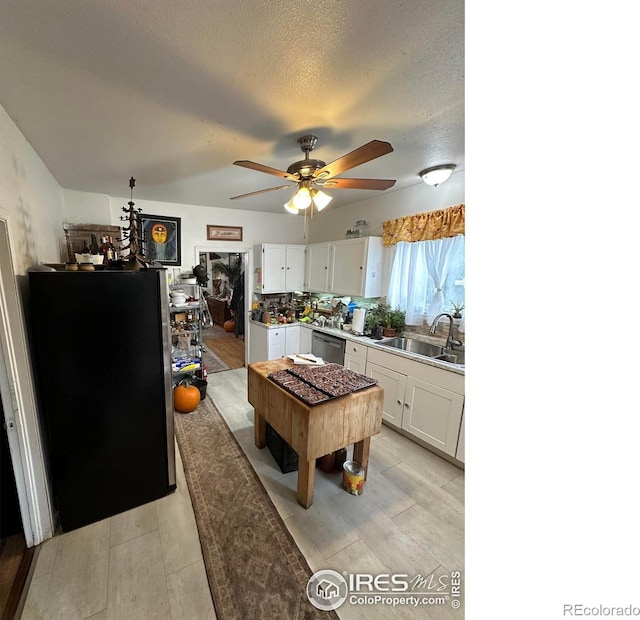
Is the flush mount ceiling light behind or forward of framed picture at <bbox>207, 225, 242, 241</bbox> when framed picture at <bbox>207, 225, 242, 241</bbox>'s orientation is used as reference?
forward

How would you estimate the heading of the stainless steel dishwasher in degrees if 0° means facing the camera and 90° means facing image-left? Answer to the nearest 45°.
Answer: approximately 45°

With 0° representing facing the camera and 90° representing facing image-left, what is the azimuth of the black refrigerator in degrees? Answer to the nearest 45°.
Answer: approximately 270°

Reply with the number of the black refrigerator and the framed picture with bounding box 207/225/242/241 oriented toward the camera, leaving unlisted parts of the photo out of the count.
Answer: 1

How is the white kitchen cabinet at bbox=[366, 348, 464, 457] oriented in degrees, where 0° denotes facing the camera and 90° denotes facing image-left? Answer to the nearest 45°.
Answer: approximately 45°

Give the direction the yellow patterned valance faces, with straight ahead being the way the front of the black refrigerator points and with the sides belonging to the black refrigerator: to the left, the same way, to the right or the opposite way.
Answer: the opposite way

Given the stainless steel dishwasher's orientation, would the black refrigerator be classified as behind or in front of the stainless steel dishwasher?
in front
